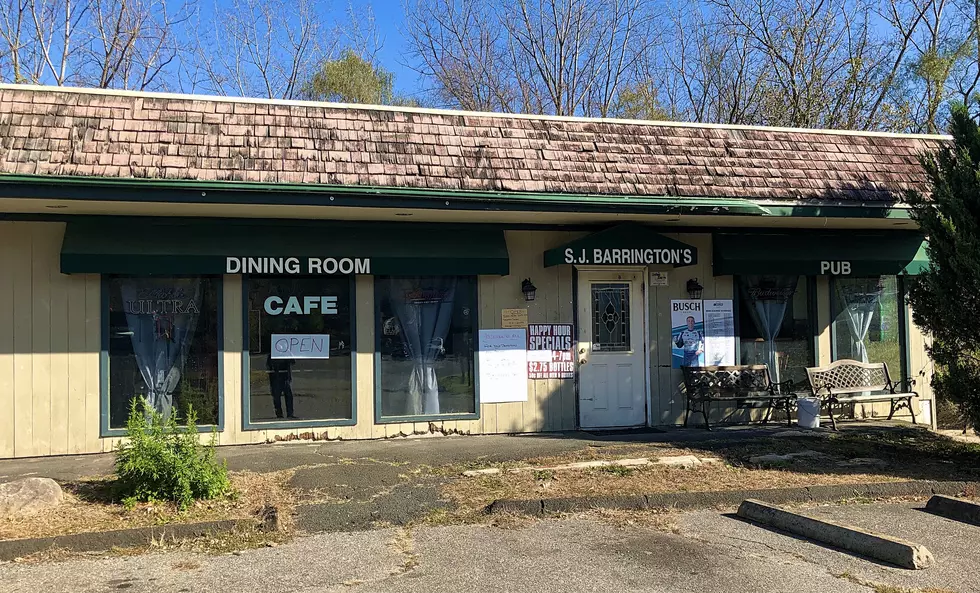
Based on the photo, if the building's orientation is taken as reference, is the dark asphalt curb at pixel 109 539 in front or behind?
in front

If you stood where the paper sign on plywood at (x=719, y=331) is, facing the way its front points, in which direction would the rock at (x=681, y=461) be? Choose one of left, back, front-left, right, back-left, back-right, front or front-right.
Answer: front

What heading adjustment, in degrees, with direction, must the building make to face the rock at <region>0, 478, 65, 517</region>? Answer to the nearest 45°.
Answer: approximately 45° to its right

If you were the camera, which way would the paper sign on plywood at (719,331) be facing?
facing the viewer

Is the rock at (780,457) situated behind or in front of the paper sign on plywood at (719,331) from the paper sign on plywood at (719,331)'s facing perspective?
in front

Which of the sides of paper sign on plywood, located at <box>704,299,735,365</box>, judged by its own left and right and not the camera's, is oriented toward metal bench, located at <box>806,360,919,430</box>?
left

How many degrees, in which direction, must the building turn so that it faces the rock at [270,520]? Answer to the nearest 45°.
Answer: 0° — it already faces it

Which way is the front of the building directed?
toward the camera
